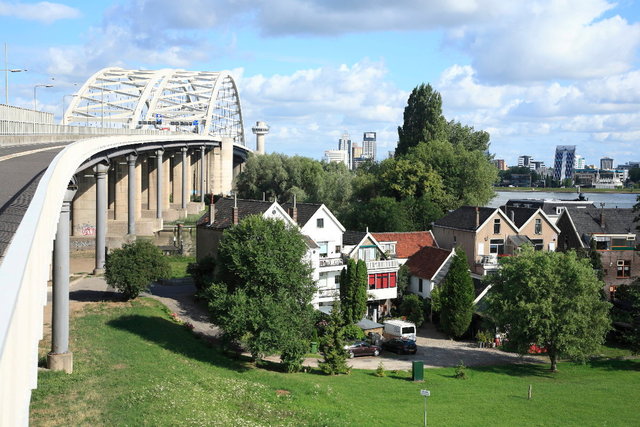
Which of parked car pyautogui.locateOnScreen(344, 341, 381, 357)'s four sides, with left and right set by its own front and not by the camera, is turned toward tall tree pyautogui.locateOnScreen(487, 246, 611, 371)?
back

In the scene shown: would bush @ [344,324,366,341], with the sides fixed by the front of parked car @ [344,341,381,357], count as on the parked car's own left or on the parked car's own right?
on the parked car's own right

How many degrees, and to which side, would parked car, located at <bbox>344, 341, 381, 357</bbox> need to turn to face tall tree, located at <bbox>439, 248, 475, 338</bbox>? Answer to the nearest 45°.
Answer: approximately 135° to its right

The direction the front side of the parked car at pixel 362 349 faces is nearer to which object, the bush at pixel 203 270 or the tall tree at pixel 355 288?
the bush

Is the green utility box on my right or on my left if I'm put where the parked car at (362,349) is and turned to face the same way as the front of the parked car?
on my left

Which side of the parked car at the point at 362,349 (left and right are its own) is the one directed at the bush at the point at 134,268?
front

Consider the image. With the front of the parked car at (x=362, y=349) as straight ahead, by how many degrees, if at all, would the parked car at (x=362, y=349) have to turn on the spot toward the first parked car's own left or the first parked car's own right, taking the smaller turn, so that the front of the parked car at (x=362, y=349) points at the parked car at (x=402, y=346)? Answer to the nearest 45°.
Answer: approximately 180°

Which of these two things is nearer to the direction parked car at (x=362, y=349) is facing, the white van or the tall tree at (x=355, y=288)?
the tall tree

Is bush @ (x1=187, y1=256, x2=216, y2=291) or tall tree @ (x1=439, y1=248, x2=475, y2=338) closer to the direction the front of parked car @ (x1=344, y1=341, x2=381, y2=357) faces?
the bush

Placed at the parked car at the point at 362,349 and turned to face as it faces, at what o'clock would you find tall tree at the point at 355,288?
The tall tree is roughly at 3 o'clock from the parked car.

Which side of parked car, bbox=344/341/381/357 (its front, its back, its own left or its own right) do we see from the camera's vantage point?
left
